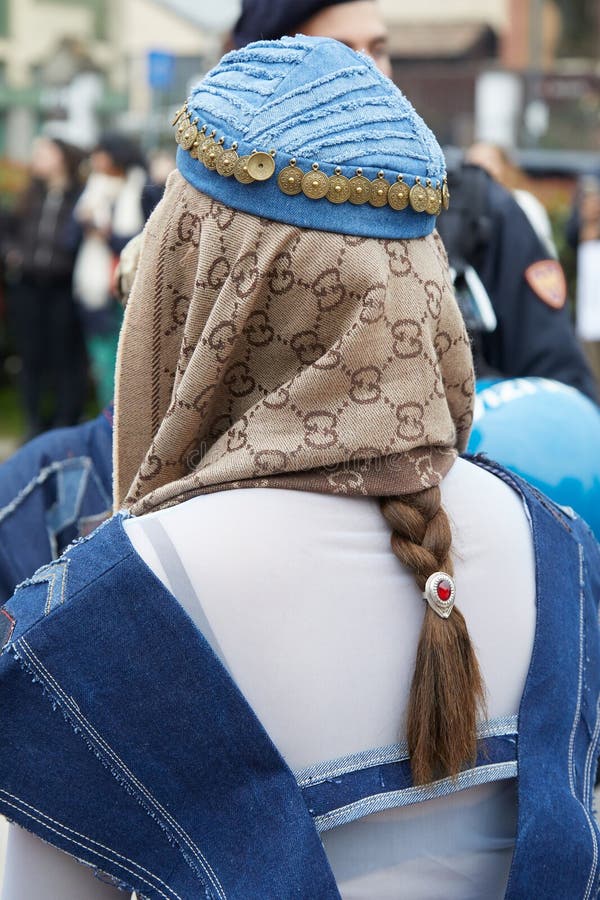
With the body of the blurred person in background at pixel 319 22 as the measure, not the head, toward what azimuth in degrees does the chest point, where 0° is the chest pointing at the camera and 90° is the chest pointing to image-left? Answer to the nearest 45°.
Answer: approximately 315°

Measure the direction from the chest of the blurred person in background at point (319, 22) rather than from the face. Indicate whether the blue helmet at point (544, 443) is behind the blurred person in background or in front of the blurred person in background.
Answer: in front

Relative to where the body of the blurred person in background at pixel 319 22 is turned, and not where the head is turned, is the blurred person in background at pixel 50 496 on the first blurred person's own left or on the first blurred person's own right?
on the first blurred person's own right

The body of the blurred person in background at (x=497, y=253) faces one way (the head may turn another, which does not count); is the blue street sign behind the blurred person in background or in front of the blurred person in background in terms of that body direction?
behind
